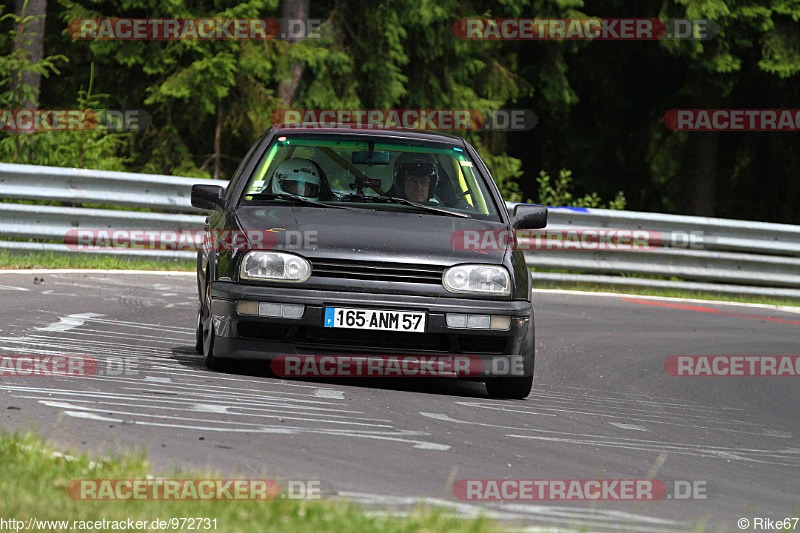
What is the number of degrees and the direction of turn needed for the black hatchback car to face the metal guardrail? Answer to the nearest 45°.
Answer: approximately 135° to its left

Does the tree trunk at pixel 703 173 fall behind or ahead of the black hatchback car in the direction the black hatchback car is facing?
behind

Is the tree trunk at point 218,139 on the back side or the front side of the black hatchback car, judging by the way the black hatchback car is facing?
on the back side

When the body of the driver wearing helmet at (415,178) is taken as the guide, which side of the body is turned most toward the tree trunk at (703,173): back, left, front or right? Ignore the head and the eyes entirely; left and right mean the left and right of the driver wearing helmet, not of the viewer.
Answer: back

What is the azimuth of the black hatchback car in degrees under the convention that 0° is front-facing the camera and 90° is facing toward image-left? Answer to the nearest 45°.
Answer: approximately 0°

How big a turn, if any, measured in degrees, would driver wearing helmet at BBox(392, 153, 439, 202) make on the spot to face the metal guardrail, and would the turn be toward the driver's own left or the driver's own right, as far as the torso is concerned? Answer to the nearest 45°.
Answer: approximately 180°

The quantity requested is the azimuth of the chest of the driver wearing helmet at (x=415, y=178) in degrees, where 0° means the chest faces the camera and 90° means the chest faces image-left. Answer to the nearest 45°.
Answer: approximately 0°

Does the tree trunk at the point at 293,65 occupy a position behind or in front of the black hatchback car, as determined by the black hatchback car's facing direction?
behind

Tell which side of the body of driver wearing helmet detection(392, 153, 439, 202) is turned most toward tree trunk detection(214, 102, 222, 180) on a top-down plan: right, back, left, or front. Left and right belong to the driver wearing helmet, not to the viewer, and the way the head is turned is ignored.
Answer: back
